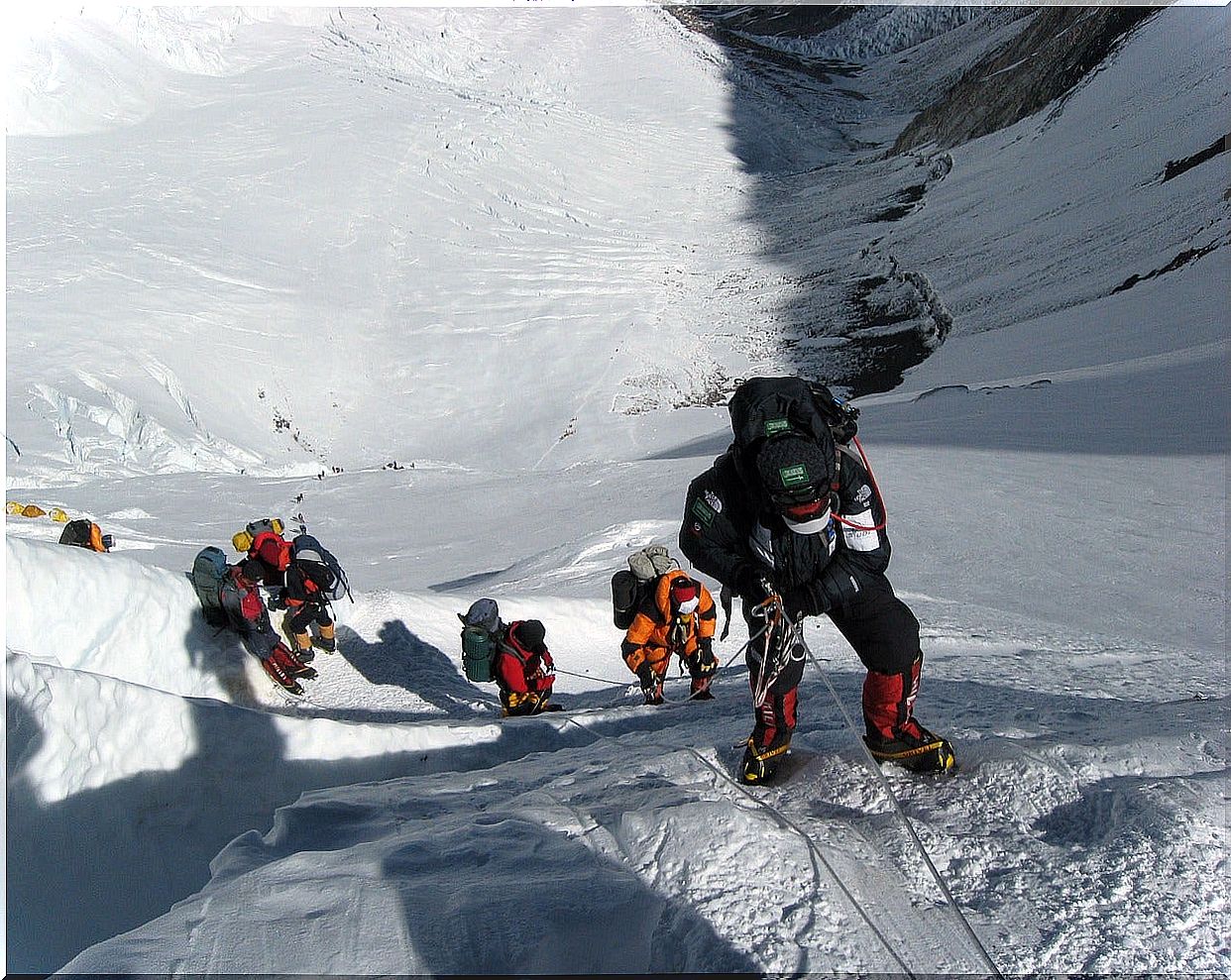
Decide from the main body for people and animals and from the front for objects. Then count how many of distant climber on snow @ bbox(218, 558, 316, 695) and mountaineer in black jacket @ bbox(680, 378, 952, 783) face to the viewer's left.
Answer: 0

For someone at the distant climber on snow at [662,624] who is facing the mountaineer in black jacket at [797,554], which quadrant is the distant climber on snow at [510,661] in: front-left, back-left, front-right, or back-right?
back-right

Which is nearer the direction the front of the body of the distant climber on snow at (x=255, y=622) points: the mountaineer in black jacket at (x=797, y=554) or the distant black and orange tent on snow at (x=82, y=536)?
the mountaineer in black jacket

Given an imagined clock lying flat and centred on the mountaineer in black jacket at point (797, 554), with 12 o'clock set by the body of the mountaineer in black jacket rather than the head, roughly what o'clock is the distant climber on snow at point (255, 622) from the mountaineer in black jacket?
The distant climber on snow is roughly at 4 o'clock from the mountaineer in black jacket.

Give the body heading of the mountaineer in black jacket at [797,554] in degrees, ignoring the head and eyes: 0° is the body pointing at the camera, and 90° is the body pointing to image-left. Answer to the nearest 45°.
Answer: approximately 0°

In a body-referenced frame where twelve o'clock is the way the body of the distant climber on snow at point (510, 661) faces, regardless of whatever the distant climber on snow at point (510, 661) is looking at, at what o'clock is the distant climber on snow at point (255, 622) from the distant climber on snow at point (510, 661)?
the distant climber on snow at point (255, 622) is roughly at 5 o'clock from the distant climber on snow at point (510, 661).

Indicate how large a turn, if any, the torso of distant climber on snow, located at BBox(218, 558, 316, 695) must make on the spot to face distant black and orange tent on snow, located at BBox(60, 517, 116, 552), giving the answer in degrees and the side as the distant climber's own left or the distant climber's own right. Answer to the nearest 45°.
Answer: approximately 180°

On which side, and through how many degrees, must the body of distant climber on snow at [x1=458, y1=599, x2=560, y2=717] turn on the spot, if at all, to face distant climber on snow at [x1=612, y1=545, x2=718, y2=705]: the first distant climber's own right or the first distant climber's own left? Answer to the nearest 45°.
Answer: approximately 45° to the first distant climber's own left

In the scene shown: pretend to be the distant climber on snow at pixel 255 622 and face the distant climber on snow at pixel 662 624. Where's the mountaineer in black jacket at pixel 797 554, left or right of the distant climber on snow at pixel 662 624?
right

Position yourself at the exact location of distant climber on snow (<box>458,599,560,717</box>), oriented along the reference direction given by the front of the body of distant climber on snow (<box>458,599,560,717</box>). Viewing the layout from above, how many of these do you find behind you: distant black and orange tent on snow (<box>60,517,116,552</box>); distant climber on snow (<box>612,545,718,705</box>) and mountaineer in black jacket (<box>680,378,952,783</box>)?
1

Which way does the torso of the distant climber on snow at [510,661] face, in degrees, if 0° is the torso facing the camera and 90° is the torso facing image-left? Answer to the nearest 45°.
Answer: approximately 315°

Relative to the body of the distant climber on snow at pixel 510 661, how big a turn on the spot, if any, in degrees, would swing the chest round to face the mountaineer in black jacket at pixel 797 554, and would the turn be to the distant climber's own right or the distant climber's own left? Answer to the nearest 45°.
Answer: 0° — they already face them

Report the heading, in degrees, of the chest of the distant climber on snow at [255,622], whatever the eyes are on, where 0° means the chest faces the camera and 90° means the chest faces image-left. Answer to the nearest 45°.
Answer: approximately 315°
